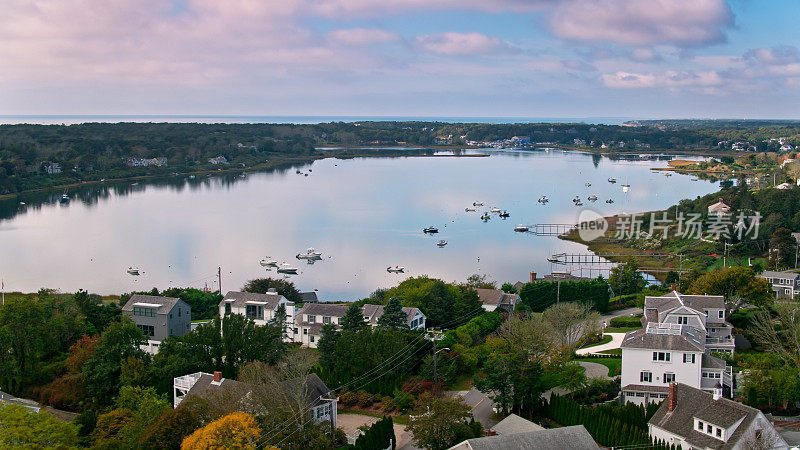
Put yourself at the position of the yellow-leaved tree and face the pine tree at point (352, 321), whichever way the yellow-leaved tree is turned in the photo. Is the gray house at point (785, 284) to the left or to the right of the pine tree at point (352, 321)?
right

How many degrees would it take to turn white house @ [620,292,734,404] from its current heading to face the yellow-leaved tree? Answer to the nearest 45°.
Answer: approximately 45° to its right

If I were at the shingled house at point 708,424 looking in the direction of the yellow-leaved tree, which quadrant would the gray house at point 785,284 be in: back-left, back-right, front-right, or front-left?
back-right

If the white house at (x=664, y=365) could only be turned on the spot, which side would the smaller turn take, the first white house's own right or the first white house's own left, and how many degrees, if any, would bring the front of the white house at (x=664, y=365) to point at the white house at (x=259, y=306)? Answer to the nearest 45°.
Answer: approximately 90° to the first white house's own right

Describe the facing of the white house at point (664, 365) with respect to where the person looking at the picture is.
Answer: facing the viewer

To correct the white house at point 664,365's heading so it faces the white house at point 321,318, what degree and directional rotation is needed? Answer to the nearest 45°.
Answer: approximately 90° to its right

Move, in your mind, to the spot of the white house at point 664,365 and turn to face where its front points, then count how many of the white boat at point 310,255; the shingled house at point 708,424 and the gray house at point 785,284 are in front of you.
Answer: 1

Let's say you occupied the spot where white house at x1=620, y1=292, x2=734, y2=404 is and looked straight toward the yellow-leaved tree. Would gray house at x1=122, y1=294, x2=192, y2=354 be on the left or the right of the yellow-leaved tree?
right

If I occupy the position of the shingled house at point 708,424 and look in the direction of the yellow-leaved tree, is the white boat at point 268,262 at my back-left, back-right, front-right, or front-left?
front-right

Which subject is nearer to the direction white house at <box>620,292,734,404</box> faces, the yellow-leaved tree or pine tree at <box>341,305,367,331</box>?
the yellow-leaved tree

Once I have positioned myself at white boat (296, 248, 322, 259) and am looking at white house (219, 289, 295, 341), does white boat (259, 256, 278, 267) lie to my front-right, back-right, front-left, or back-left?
front-right

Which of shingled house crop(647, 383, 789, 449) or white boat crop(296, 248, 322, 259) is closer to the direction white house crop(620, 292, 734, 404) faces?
the shingled house

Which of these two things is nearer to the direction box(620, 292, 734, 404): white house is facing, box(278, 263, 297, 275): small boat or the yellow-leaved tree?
the yellow-leaved tree

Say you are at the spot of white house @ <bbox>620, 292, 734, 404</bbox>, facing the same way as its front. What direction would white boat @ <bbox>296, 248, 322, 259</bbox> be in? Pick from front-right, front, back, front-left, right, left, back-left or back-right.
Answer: back-right

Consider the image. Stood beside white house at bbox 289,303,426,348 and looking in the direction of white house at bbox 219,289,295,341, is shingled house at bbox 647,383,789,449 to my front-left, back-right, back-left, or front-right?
back-left

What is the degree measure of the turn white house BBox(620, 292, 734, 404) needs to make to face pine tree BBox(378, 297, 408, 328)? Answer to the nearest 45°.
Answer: approximately 90° to its right
